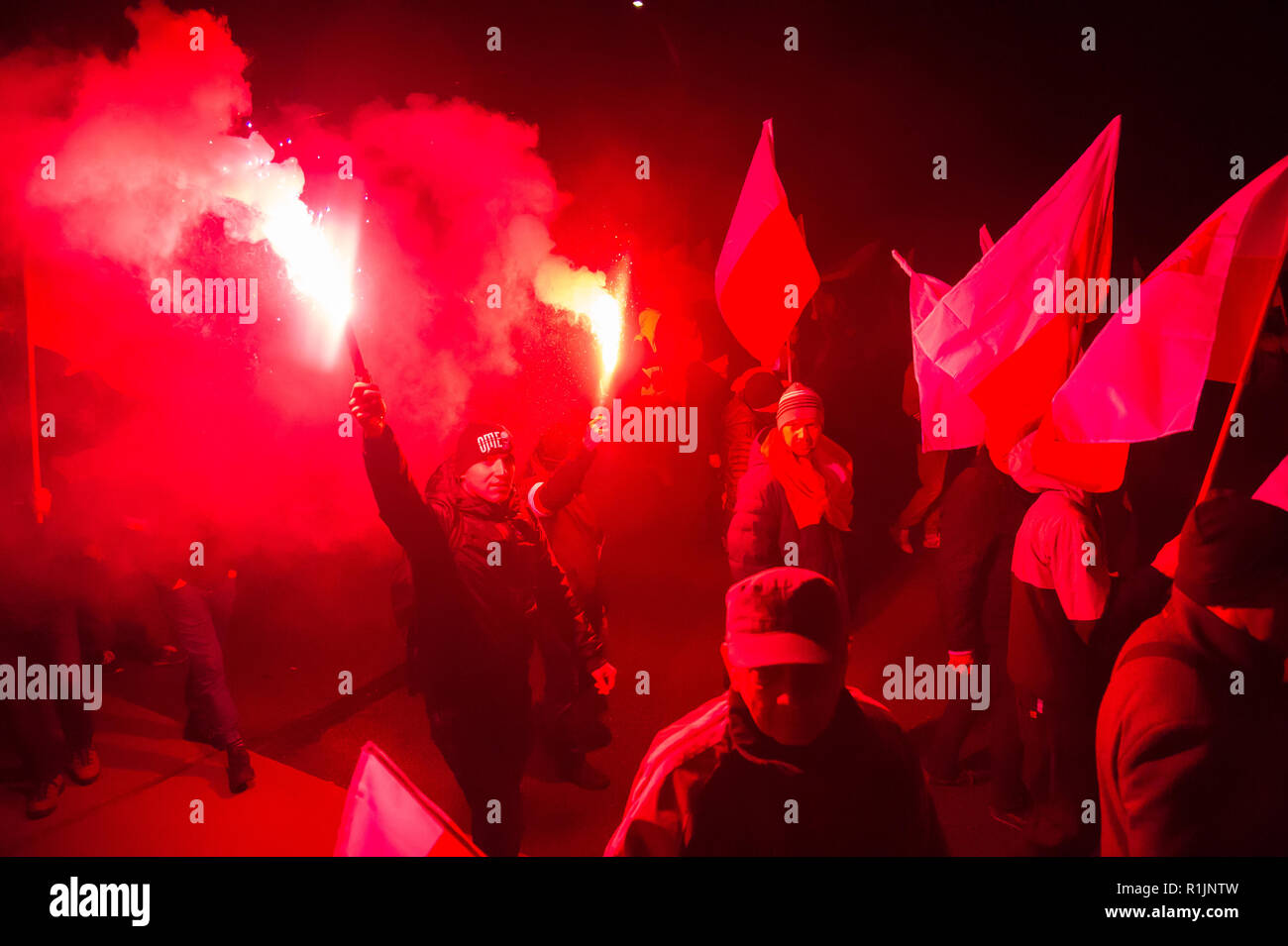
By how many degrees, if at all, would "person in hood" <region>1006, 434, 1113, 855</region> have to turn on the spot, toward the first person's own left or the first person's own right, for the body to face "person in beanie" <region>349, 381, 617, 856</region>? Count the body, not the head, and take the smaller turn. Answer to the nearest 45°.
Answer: approximately 45° to the first person's own left

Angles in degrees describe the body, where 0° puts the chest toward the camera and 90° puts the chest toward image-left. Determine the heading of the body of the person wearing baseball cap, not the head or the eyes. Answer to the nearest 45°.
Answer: approximately 0°

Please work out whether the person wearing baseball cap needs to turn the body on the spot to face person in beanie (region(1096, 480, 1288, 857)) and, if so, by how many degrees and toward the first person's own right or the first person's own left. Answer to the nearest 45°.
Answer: approximately 135° to the first person's own left
